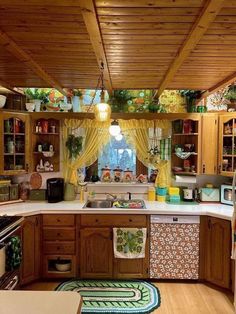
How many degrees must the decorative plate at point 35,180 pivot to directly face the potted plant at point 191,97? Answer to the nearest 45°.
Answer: approximately 90° to its left

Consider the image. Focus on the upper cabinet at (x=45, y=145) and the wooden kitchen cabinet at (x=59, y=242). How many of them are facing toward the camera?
2

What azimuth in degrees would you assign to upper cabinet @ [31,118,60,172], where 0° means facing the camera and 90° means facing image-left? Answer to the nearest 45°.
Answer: approximately 0°

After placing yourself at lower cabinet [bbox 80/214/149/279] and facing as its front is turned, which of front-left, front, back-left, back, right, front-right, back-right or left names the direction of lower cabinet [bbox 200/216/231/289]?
left

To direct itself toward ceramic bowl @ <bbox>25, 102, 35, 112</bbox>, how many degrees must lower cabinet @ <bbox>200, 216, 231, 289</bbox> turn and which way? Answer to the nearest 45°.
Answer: approximately 45° to its right

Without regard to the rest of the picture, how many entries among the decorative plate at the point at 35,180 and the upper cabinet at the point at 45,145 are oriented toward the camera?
2

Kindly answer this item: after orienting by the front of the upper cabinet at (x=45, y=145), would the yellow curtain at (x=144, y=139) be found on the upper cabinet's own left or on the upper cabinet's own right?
on the upper cabinet's own left

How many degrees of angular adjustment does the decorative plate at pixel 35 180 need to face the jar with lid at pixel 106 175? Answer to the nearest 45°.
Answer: approximately 90° to its left

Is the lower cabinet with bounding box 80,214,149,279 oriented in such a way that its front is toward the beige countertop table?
yes

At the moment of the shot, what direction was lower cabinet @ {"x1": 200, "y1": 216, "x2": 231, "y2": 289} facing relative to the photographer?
facing the viewer and to the left of the viewer
